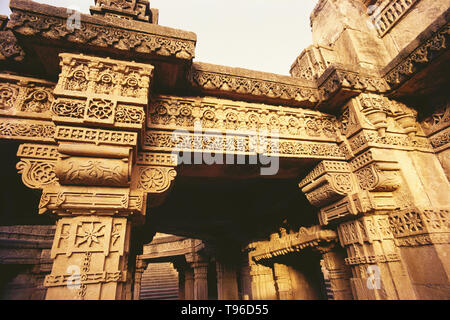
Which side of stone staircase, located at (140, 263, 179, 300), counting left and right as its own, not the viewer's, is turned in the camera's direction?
front

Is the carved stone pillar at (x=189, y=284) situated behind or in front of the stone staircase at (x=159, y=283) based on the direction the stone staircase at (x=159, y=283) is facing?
in front

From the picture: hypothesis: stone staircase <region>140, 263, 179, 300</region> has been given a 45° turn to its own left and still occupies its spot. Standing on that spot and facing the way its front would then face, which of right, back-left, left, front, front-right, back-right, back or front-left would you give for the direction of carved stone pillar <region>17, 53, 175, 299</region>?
front-right

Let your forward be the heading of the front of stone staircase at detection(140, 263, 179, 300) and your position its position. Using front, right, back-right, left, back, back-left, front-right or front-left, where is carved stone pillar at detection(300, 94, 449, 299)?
front

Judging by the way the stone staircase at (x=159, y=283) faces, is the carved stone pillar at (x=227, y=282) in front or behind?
in front
